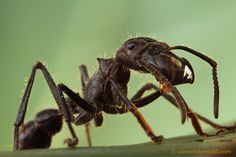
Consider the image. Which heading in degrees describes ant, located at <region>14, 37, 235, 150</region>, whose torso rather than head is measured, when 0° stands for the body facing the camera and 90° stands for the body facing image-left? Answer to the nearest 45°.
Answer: approximately 270°
